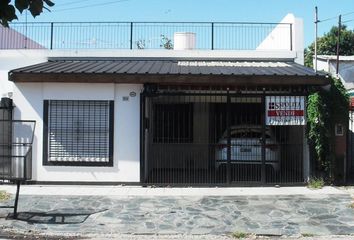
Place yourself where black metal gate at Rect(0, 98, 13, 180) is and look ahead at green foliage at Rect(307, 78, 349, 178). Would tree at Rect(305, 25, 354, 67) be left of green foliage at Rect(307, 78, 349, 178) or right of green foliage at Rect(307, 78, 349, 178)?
left

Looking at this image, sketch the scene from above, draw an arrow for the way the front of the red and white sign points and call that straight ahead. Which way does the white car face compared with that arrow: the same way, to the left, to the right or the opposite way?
the opposite way

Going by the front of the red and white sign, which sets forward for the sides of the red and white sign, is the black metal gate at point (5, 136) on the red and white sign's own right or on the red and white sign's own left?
on the red and white sign's own right

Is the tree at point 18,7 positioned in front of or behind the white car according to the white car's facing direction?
behind

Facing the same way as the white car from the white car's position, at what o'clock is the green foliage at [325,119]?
The green foliage is roughly at 3 o'clock from the white car.

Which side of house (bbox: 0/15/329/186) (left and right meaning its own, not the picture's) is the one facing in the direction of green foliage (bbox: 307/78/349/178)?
left

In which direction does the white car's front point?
away from the camera

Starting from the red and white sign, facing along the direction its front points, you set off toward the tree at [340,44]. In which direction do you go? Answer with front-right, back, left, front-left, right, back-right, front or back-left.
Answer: back

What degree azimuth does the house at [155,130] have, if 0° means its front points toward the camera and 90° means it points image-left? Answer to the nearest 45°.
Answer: approximately 0°

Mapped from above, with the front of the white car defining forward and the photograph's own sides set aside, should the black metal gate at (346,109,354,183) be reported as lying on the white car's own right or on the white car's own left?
on the white car's own right

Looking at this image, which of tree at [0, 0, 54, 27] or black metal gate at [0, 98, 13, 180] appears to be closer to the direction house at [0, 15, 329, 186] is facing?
the tree

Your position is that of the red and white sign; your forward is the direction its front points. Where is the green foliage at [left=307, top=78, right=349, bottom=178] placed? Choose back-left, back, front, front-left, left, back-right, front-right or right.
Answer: left

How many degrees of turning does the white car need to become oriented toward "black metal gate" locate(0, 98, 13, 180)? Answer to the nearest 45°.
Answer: approximately 90° to its left
